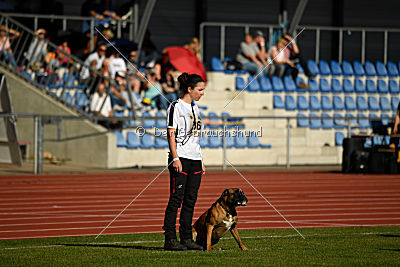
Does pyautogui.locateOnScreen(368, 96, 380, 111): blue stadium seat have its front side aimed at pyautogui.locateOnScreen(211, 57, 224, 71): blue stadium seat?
no

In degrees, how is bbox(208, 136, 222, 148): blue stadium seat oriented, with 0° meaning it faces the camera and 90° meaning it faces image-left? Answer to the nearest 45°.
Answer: approximately 0°

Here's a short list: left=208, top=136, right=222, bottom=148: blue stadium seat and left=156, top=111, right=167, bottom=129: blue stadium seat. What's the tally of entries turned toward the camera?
2

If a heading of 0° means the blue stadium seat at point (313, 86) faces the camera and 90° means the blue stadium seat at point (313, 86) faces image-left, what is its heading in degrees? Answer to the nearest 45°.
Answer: approximately 315°

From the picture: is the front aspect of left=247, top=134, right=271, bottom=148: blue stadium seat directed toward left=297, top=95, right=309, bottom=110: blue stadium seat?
no

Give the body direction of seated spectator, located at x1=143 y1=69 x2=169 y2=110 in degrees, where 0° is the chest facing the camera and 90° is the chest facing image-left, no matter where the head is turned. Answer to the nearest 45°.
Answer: approximately 315°

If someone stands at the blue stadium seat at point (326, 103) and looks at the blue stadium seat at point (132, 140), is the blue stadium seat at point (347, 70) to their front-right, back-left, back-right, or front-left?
back-right

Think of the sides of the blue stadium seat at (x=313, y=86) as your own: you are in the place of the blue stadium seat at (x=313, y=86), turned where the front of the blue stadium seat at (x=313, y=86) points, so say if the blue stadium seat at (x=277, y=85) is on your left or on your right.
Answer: on your right

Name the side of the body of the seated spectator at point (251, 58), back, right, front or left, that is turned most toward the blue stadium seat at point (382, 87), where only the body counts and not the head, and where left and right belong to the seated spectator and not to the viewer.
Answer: left

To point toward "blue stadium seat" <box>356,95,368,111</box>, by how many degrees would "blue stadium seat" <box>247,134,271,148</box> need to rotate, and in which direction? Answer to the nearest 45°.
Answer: approximately 90° to its left

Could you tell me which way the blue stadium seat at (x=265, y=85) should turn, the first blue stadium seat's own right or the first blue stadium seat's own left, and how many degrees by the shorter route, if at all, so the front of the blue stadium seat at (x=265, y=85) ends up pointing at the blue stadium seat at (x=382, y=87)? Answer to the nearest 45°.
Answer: approximately 90° to the first blue stadium seat's own left

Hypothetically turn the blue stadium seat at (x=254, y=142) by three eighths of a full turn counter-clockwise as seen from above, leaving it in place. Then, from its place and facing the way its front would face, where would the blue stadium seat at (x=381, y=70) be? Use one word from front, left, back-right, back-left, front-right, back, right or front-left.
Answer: front-right

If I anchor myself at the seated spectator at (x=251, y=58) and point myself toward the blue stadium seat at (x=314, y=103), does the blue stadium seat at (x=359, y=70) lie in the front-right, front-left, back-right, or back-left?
front-left

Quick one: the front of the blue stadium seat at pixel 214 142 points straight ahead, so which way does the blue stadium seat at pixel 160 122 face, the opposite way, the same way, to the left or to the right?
the same way
